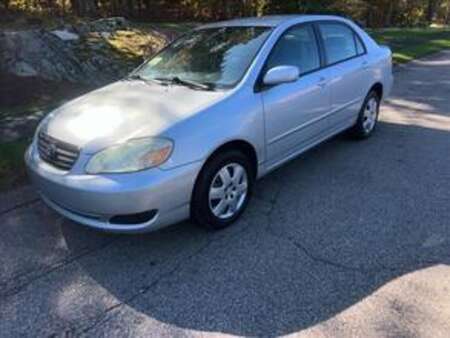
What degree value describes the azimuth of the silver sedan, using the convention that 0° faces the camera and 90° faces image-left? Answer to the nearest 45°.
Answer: approximately 45°
